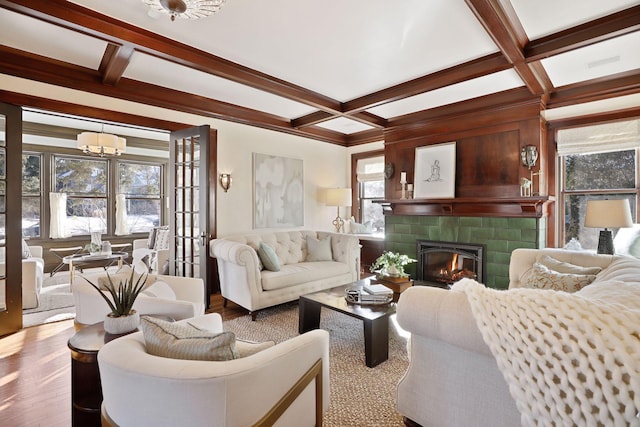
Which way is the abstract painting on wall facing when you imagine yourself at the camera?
facing the viewer and to the right of the viewer

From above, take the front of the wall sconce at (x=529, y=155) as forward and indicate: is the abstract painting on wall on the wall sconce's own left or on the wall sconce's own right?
on the wall sconce's own right

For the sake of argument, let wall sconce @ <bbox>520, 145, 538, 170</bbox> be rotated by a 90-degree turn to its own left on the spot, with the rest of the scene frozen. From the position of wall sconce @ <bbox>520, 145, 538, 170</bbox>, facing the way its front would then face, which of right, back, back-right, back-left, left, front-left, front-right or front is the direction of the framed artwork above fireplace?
back

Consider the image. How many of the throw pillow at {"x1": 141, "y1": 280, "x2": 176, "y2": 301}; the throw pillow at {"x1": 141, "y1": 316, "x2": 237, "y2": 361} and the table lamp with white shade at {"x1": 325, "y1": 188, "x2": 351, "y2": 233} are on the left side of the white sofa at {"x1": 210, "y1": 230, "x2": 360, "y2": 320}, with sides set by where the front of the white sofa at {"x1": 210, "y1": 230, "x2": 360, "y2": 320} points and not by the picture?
1

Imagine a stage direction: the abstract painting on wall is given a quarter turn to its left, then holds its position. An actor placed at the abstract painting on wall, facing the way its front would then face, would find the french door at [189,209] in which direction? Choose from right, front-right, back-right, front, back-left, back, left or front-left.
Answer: back

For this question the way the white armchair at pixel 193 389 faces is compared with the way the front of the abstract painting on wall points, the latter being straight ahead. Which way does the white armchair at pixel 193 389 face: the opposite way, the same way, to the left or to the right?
to the left

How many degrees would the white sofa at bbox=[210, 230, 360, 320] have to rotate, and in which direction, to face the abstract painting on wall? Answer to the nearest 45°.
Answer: approximately 135° to its left

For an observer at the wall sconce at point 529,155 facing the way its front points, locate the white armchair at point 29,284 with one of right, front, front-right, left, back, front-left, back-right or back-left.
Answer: front-right

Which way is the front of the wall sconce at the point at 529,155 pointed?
toward the camera

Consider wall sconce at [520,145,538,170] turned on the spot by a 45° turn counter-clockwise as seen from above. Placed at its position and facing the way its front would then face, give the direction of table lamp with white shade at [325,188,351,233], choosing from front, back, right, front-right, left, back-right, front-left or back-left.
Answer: back-right

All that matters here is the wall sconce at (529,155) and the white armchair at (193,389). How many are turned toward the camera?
1

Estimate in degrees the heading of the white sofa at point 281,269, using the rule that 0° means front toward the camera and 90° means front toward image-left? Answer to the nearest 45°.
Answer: approximately 315°

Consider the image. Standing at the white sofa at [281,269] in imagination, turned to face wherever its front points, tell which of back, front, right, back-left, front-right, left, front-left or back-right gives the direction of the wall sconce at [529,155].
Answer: front-left

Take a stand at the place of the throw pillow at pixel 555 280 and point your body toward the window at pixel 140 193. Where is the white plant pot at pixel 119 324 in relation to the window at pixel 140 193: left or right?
left

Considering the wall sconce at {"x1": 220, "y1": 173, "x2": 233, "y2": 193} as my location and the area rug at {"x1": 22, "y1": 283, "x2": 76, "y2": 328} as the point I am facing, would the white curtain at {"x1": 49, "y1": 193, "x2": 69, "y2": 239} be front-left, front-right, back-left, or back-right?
front-right
